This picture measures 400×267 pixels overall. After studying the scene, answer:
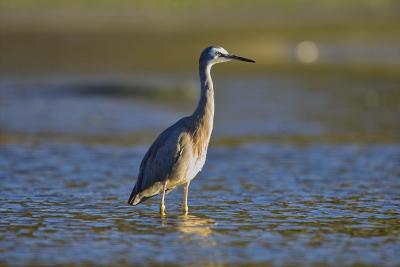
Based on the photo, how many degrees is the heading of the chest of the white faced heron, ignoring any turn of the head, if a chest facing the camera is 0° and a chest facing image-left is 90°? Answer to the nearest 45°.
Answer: approximately 270°
